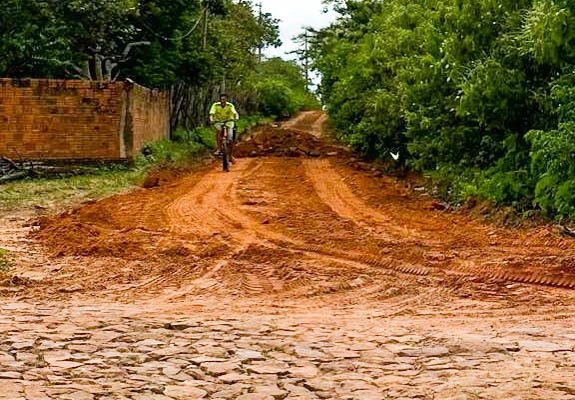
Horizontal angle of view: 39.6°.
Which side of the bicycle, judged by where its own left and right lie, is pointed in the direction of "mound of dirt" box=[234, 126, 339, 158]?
back

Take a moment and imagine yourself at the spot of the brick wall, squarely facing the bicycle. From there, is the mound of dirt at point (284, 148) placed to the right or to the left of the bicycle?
left

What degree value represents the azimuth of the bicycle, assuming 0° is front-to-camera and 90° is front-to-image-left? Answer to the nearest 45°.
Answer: approximately 0°

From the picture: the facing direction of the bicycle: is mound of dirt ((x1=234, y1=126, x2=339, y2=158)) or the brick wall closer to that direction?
the brick wall

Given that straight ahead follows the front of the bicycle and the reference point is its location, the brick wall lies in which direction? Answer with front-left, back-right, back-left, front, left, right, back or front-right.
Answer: right
